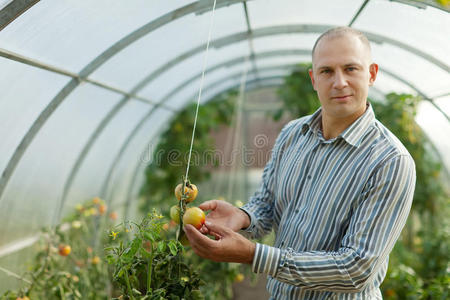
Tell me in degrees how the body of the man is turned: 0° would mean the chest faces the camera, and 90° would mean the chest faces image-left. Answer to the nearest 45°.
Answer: approximately 45°

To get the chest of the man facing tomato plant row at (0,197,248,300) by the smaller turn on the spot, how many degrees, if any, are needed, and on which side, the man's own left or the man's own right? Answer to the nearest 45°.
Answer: approximately 90° to the man's own right

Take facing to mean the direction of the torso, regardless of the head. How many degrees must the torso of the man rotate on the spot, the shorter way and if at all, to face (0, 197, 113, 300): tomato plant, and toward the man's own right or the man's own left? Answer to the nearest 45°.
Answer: approximately 90° to the man's own right
